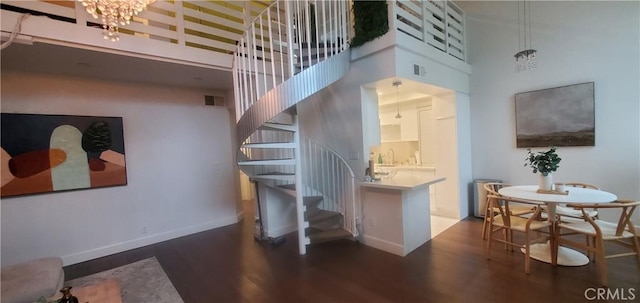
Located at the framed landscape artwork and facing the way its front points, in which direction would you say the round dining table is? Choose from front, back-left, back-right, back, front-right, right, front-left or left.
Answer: front-left

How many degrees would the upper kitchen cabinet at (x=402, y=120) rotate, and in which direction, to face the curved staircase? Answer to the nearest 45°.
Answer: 0° — it already faces it

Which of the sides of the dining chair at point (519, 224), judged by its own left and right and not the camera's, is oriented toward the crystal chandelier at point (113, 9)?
back

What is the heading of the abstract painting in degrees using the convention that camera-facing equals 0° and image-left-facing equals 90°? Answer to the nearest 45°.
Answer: approximately 315°

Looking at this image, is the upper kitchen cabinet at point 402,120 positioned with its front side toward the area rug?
yes

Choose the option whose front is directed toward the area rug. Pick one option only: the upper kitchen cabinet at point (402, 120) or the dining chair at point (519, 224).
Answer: the upper kitchen cabinet

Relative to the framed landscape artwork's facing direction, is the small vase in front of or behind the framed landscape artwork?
in front

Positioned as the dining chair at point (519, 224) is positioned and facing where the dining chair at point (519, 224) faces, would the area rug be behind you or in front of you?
behind

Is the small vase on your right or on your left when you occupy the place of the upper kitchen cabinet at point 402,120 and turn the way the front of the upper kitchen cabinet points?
on your left
